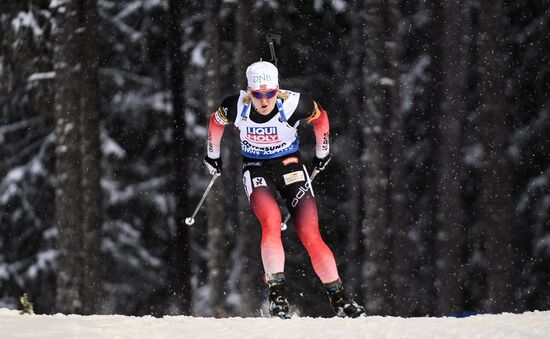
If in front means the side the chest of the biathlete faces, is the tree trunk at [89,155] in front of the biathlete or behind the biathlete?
behind

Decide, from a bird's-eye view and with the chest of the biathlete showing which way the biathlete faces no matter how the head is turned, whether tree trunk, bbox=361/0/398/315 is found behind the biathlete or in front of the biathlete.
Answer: behind

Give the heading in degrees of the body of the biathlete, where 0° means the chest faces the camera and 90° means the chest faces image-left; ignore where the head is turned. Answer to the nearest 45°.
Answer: approximately 0°

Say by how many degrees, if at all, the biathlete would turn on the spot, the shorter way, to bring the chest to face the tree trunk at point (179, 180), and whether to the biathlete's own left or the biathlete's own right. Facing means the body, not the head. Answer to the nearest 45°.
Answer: approximately 180°

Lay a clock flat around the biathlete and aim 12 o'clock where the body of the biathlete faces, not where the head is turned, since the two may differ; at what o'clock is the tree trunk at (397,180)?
The tree trunk is roughly at 7 o'clock from the biathlete.

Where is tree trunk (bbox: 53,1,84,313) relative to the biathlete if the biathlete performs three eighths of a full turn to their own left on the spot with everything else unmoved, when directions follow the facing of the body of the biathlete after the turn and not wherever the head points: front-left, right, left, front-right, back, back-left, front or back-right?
left

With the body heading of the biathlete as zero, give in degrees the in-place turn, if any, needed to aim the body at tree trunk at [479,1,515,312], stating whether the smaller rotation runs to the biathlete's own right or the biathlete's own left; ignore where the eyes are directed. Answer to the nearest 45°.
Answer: approximately 135° to the biathlete's own left
